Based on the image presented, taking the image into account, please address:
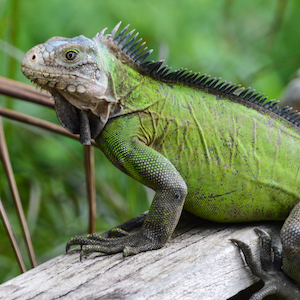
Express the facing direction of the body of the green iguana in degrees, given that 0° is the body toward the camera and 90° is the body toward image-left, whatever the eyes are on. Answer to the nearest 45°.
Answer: approximately 90°

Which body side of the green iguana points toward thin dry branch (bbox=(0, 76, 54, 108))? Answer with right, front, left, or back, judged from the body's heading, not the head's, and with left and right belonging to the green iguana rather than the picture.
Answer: front
